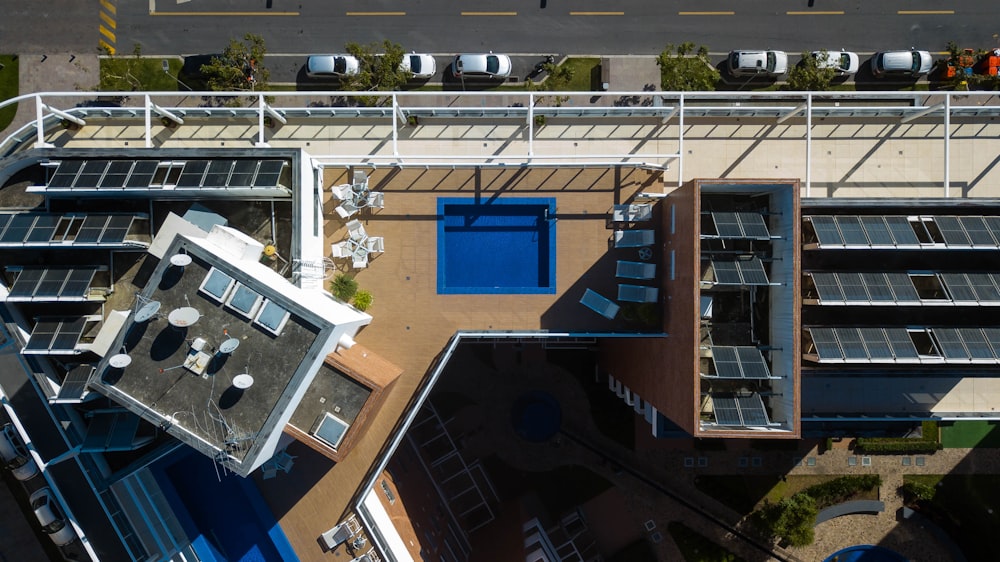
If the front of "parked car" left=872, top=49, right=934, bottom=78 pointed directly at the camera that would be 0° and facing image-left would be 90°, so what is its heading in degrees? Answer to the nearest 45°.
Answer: approximately 270°

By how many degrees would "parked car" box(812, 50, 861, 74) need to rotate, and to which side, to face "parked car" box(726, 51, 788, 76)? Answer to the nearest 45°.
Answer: approximately 135° to its right

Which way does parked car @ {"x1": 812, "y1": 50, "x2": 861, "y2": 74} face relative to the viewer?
to the viewer's right

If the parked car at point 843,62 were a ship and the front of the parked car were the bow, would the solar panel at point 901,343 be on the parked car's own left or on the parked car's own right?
on the parked car's own right

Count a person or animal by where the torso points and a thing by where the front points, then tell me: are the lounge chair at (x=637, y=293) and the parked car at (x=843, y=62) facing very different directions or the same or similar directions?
very different directions

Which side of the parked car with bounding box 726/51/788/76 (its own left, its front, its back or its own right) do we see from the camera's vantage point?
right

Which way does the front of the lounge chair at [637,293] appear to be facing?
to the viewer's left

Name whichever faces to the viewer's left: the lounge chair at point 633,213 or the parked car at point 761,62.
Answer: the lounge chair

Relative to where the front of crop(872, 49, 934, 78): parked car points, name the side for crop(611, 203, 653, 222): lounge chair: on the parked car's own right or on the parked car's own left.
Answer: on the parked car's own right

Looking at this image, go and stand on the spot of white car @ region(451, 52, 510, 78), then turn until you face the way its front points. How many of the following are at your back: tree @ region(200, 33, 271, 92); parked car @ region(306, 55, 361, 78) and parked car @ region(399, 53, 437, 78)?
3

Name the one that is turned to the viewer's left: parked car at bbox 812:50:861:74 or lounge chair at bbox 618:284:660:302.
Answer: the lounge chair
